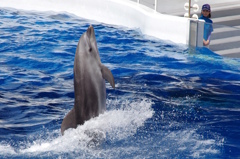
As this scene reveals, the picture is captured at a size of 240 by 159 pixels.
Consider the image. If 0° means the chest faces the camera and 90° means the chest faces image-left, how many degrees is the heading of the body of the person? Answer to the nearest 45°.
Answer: approximately 45°

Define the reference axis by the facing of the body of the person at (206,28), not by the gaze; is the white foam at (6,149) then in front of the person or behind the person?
in front

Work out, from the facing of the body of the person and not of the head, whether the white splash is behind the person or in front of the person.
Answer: in front

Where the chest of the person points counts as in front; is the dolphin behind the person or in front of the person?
in front
